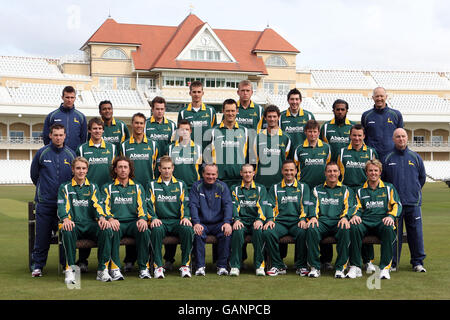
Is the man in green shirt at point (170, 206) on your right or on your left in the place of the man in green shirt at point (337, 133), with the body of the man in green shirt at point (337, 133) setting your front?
on your right

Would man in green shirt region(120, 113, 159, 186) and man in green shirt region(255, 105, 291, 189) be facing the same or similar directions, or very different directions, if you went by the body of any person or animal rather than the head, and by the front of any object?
same or similar directions

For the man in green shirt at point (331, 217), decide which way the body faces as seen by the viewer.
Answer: toward the camera

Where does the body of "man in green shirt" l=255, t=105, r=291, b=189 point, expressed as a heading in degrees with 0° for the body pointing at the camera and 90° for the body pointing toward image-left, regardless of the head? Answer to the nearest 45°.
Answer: approximately 0°

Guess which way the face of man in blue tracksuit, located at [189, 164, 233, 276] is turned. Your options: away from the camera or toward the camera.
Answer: toward the camera

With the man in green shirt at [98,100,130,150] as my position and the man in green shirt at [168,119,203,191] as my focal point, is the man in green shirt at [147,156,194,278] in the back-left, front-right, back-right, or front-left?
front-right

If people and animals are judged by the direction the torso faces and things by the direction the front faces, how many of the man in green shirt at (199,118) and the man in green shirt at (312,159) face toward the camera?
2

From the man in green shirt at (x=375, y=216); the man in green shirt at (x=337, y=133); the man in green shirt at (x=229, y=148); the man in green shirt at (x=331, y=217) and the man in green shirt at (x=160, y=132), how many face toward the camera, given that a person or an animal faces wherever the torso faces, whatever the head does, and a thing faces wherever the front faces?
5

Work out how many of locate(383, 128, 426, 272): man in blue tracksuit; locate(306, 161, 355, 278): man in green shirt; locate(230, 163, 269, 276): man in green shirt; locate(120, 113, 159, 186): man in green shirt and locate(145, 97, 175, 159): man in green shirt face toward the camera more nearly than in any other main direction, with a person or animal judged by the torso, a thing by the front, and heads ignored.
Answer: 5

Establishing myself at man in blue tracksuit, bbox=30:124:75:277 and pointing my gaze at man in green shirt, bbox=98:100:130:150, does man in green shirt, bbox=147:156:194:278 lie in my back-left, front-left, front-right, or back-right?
front-right

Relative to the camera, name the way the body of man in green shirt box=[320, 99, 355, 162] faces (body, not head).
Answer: toward the camera

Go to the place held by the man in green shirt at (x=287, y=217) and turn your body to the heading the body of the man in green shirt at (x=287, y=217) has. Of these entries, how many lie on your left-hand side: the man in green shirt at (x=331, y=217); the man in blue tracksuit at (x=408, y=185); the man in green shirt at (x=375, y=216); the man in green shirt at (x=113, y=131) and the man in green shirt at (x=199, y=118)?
3

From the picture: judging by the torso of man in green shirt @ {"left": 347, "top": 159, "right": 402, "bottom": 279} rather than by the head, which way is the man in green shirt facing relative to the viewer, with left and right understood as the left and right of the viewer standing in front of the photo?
facing the viewer

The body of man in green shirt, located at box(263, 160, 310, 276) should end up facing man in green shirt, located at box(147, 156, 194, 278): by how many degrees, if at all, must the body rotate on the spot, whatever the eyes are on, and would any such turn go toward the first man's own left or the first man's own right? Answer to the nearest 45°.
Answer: approximately 90° to the first man's own right

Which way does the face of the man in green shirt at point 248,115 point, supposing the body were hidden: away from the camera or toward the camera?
toward the camera

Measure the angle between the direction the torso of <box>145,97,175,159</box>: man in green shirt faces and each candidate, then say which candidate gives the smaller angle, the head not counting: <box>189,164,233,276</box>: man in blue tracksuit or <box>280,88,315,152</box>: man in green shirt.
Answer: the man in blue tracksuit

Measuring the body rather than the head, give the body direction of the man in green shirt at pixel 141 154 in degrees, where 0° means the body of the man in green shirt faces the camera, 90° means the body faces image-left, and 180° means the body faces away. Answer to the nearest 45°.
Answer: approximately 0°

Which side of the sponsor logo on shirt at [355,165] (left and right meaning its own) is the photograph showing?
front
